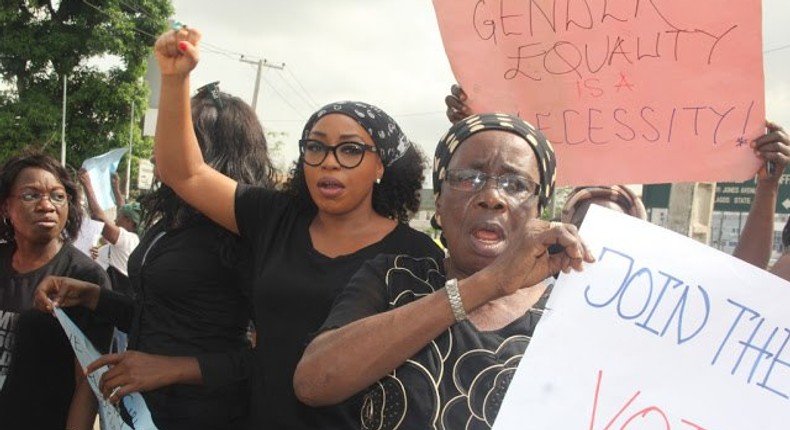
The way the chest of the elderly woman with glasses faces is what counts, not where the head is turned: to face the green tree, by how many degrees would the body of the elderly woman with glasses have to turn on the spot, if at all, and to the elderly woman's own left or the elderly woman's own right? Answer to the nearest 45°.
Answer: approximately 135° to the elderly woman's own right

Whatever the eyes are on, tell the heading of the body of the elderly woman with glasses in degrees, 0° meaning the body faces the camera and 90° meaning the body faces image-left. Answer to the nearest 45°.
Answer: approximately 0°

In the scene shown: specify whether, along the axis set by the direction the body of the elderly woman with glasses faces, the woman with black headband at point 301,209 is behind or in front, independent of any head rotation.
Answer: behind

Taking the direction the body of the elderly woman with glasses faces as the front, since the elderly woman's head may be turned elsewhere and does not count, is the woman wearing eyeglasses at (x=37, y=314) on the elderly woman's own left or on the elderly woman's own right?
on the elderly woman's own right
